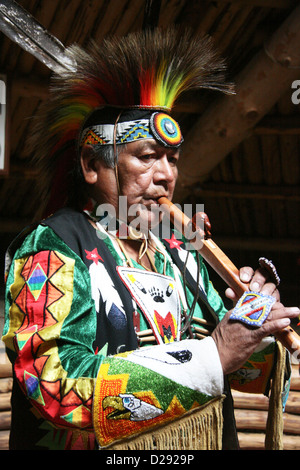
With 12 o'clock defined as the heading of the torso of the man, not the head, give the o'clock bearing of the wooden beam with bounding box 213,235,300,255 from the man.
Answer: The wooden beam is roughly at 8 o'clock from the man.

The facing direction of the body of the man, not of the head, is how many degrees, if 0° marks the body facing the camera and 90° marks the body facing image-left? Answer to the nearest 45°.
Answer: approximately 315°

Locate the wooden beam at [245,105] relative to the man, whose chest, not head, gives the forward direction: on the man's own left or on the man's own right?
on the man's own left
